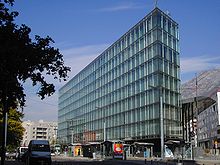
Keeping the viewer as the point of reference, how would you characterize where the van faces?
facing the viewer

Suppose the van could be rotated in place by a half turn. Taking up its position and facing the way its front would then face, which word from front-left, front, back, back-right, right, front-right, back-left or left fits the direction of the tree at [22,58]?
back
